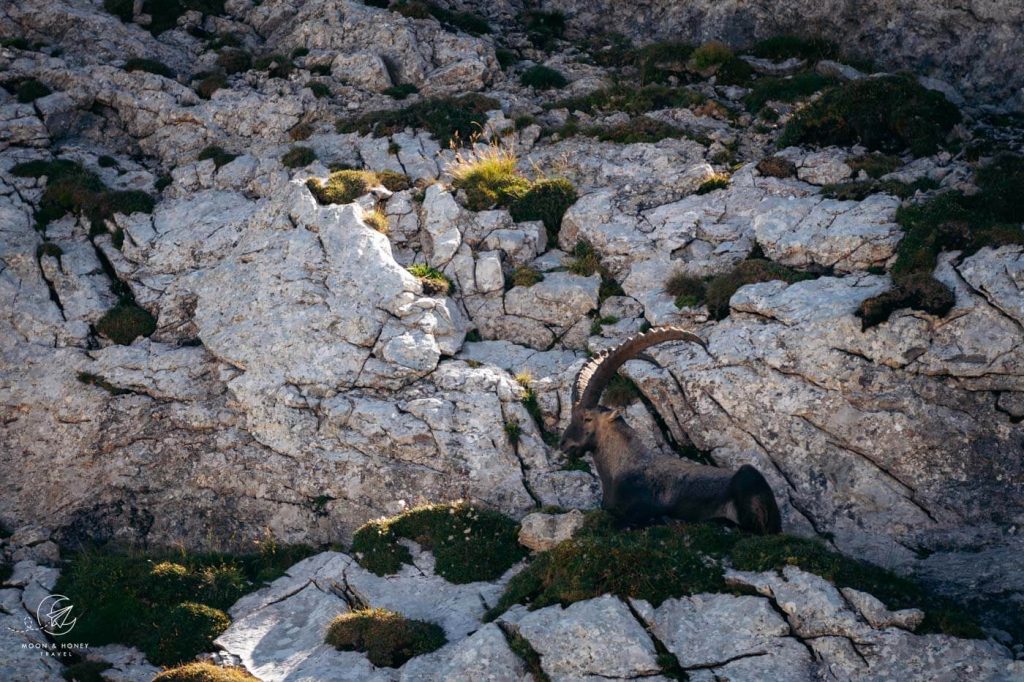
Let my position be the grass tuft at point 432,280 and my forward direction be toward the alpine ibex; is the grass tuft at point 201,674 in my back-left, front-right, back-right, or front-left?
front-right

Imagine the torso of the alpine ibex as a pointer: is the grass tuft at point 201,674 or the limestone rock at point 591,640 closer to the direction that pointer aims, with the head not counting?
the grass tuft

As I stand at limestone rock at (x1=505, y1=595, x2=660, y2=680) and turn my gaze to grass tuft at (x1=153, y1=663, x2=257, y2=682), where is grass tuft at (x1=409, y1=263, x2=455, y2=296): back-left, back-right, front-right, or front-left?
front-right

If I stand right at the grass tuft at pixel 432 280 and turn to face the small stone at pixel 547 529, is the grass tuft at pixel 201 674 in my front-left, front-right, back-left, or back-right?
front-right

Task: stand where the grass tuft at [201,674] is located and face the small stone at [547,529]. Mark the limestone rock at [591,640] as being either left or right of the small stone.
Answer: right

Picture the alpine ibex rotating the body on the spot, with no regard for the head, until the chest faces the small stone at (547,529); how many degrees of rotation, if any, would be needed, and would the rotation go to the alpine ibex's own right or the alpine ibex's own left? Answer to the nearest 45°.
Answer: approximately 45° to the alpine ibex's own left

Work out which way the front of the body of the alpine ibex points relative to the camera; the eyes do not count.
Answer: to the viewer's left

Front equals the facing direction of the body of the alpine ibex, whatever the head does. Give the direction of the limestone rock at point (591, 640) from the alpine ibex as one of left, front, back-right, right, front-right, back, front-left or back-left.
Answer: left

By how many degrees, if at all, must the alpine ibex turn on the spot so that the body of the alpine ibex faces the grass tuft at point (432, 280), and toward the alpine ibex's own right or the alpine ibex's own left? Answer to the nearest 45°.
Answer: approximately 45° to the alpine ibex's own right

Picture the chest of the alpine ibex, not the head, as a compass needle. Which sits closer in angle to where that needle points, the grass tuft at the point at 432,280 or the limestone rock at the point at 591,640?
the grass tuft

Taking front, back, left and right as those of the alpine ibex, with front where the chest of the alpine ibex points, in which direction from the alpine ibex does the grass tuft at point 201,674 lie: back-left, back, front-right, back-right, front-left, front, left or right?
front-left
